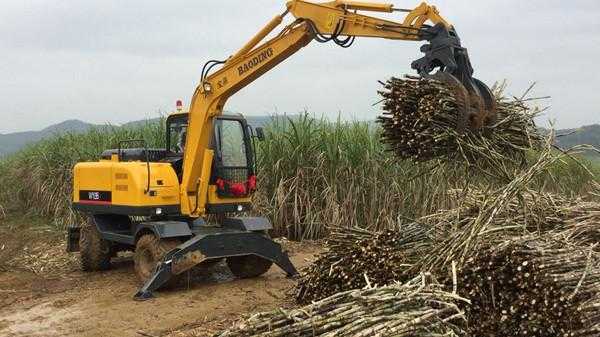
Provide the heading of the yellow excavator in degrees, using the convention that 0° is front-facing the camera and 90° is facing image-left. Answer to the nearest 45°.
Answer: approximately 315°

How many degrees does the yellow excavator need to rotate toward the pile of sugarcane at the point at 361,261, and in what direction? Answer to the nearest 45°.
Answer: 0° — it already faces it
